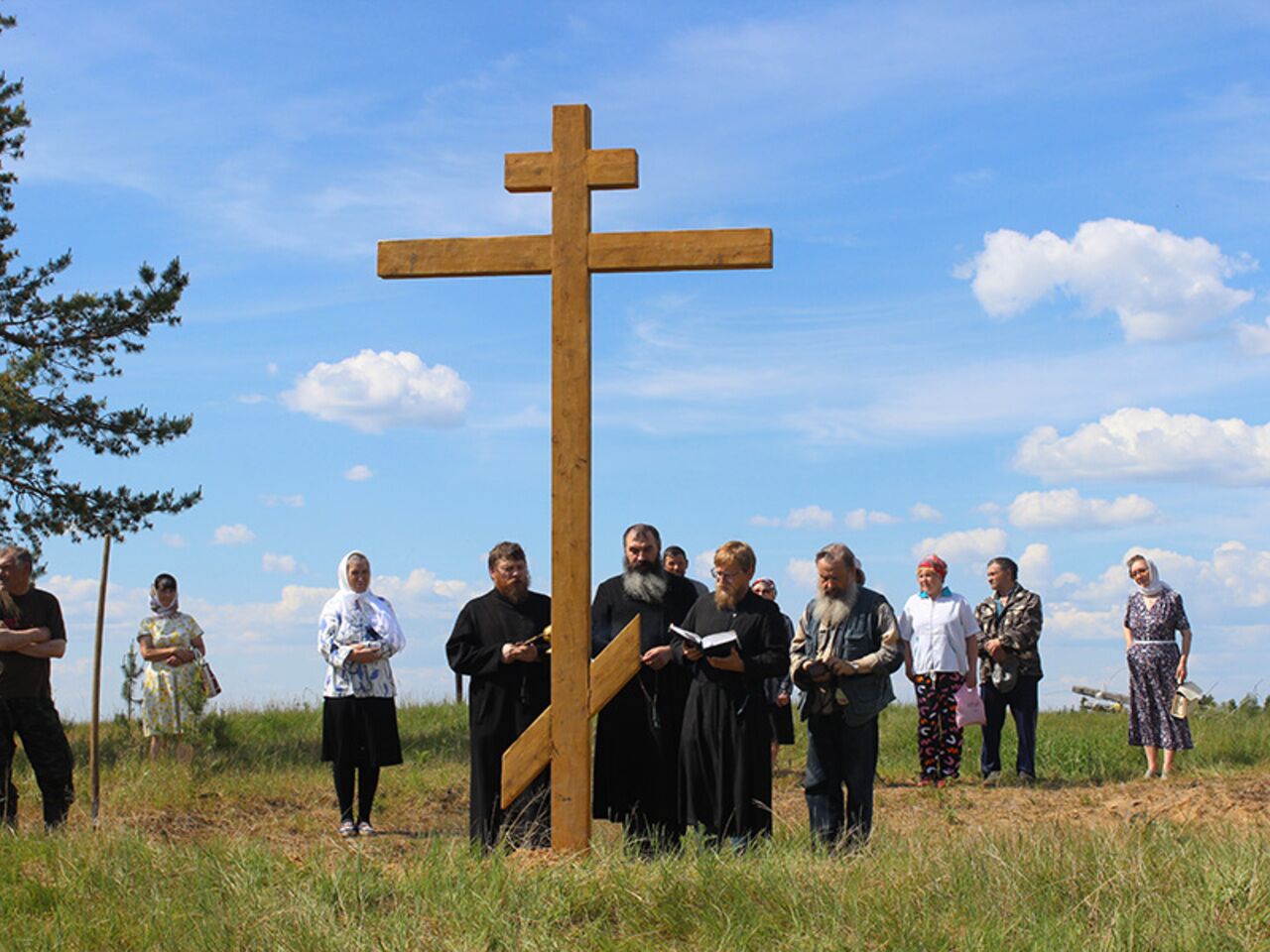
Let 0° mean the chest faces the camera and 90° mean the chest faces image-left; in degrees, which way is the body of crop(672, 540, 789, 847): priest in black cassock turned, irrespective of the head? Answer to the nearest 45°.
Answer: approximately 45°

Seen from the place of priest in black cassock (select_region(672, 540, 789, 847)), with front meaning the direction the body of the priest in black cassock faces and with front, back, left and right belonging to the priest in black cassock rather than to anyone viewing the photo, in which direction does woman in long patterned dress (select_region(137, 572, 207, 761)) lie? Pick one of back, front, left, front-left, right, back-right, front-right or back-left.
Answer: right

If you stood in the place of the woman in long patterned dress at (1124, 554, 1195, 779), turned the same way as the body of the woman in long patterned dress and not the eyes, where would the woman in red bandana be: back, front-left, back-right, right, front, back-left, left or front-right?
front-right

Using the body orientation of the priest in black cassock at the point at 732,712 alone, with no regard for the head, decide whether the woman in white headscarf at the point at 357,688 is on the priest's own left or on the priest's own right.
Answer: on the priest's own right

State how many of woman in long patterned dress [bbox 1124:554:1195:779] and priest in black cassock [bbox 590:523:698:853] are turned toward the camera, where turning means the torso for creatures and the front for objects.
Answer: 2

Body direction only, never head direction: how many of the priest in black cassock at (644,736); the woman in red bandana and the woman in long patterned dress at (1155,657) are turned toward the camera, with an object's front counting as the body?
3
